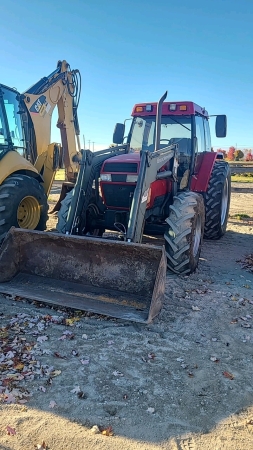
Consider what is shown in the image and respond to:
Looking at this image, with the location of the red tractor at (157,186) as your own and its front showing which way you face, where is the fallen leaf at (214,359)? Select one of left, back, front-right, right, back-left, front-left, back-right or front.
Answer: front-left

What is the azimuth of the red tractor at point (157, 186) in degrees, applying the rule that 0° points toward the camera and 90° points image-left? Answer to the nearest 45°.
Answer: approximately 45°

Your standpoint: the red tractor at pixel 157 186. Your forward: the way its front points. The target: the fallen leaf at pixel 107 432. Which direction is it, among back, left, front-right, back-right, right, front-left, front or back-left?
front-left

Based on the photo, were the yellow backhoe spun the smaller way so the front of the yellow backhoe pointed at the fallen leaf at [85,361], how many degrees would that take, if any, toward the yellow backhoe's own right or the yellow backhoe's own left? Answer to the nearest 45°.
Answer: approximately 45° to the yellow backhoe's own left

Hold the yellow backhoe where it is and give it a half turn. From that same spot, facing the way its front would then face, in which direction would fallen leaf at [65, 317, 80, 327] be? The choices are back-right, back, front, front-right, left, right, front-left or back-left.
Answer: back-right

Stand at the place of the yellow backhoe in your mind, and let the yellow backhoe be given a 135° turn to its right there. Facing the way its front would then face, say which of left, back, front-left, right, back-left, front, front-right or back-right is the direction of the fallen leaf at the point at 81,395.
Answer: back

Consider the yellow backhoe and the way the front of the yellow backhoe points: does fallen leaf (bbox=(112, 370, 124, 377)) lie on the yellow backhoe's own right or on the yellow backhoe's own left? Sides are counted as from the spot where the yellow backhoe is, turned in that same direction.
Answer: on the yellow backhoe's own left

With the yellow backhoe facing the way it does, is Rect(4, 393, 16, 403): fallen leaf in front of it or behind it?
in front

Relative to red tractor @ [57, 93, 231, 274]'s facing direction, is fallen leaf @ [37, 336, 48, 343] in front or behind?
in front

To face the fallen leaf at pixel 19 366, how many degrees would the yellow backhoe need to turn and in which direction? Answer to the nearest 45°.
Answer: approximately 45° to its left

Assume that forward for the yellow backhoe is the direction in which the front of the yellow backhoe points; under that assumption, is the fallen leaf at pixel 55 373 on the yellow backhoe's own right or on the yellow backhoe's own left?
on the yellow backhoe's own left

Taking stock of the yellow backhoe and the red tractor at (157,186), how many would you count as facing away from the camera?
0
